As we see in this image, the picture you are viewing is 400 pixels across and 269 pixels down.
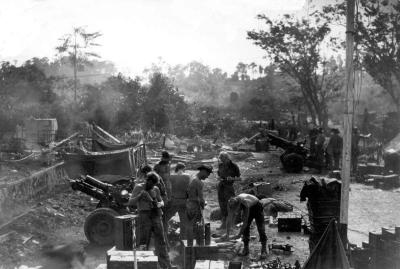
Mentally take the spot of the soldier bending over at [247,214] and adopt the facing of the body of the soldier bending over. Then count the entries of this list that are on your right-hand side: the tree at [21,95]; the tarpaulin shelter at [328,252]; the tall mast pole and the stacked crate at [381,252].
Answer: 1

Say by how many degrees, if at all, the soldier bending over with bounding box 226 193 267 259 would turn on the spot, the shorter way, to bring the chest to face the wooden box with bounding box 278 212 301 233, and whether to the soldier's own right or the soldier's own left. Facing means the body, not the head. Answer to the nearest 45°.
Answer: approximately 180°

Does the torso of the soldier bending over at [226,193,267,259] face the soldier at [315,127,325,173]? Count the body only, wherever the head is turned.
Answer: no

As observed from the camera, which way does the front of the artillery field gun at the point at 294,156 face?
facing to the left of the viewer

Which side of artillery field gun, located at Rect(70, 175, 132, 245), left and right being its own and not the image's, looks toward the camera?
left

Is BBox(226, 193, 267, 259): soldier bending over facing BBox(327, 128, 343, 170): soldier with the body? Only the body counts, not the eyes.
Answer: no

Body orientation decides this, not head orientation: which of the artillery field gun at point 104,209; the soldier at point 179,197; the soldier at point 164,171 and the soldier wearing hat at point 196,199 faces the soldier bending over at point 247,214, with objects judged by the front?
the soldier wearing hat

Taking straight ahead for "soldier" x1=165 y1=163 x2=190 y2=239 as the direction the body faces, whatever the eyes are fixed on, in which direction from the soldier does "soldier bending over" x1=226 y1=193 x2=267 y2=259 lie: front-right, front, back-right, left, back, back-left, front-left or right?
back-right

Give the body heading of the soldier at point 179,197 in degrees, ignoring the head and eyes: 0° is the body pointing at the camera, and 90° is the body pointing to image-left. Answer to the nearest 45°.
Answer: approximately 180°

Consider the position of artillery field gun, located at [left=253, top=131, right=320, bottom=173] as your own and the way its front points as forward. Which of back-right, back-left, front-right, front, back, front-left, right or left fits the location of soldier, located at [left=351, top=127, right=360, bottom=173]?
back-left

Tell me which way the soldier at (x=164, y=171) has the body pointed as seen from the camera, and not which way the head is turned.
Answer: away from the camera

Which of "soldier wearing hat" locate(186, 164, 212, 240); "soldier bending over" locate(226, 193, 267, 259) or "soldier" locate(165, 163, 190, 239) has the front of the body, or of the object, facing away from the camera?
the soldier

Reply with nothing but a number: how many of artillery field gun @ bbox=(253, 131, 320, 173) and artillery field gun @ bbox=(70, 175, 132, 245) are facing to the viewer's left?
2

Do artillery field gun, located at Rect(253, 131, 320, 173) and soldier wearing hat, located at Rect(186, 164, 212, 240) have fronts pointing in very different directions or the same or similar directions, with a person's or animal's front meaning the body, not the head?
very different directions

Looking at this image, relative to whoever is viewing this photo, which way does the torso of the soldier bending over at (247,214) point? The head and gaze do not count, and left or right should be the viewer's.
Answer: facing the viewer and to the left of the viewer

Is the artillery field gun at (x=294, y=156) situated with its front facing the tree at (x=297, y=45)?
no

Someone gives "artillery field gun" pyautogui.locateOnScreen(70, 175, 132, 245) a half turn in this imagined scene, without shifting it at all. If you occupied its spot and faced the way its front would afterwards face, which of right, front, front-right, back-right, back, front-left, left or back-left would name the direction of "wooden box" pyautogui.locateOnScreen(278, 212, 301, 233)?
front

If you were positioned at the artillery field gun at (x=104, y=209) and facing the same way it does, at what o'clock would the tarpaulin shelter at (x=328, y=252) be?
The tarpaulin shelter is roughly at 8 o'clock from the artillery field gun.

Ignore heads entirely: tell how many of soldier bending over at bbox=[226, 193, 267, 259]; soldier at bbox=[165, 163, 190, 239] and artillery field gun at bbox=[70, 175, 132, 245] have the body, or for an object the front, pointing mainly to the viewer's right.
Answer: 0
